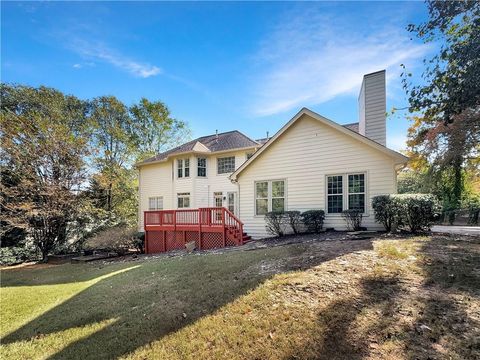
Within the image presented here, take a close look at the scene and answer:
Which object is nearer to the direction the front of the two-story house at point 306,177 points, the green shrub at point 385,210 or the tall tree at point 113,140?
the tall tree

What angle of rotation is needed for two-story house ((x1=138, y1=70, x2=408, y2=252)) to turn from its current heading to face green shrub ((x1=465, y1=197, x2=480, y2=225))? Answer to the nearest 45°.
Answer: approximately 45° to its right

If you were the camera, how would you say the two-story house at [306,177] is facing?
facing away from the viewer

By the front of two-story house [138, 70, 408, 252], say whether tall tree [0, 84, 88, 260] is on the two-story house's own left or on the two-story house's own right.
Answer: on the two-story house's own left

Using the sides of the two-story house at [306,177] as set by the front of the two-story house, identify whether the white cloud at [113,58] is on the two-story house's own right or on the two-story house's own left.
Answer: on the two-story house's own left
